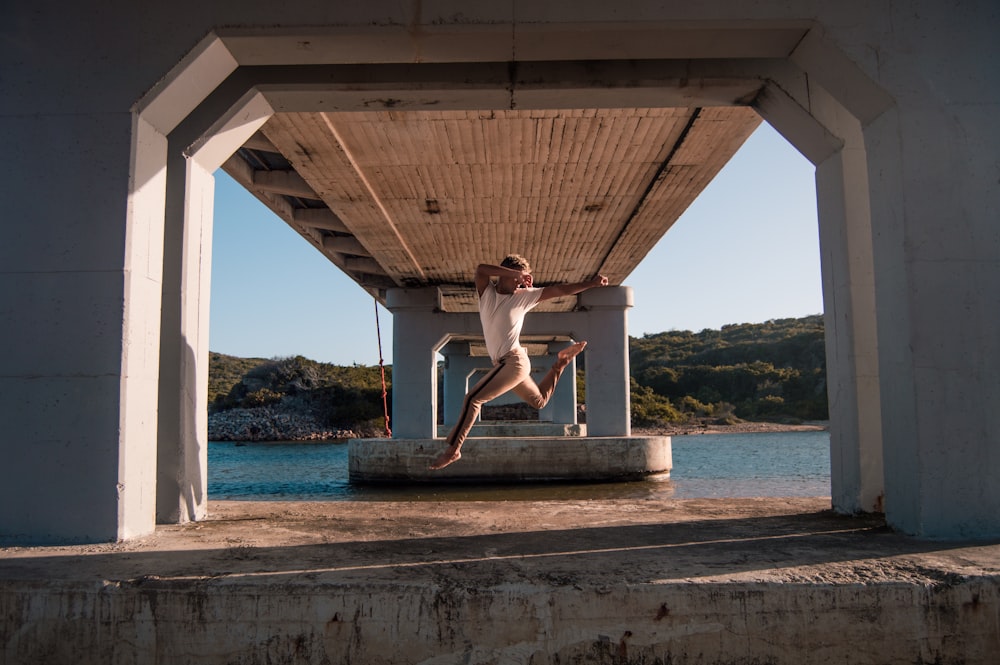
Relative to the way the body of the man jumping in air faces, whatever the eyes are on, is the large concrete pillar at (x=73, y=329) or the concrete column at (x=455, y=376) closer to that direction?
the large concrete pillar

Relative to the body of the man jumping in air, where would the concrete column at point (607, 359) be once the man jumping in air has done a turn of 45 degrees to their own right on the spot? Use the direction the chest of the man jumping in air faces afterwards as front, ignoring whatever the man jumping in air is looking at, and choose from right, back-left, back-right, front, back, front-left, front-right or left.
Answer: right

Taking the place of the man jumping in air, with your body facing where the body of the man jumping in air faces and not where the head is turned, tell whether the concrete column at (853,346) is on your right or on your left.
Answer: on your left

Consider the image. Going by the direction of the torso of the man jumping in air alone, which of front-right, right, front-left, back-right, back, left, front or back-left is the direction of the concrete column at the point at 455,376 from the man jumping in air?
back-right

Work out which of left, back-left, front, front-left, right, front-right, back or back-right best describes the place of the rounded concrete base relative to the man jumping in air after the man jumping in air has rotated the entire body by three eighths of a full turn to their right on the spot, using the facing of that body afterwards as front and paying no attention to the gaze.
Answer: front

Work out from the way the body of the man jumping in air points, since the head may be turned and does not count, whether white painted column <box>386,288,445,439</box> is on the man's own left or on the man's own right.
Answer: on the man's own right

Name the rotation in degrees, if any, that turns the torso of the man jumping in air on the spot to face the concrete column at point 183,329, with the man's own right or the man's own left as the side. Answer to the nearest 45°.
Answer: approximately 45° to the man's own right

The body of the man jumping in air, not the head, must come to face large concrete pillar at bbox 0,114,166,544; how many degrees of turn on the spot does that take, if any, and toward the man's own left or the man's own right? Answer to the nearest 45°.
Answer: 0° — they already face it

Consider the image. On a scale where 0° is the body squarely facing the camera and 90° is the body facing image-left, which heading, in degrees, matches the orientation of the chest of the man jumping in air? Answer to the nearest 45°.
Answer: approximately 45°
